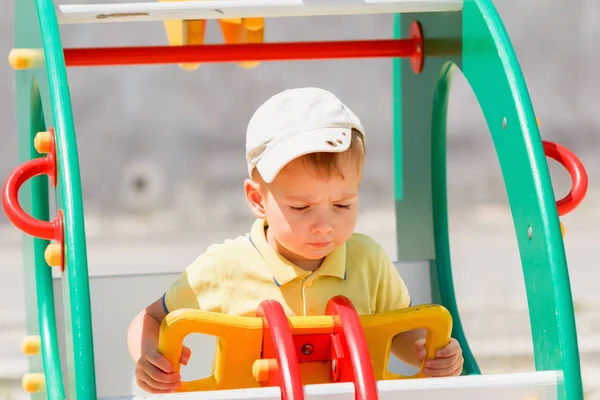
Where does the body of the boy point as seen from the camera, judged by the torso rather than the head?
toward the camera
